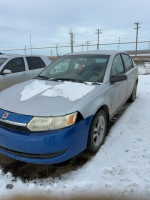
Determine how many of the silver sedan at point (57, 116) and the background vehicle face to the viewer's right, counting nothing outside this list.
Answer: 0

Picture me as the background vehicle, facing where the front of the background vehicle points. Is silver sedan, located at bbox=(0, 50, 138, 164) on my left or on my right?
on my left

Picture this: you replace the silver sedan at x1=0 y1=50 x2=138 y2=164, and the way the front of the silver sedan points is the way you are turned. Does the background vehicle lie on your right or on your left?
on your right

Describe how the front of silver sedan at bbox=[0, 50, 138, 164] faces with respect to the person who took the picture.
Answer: facing the viewer and to the left of the viewer

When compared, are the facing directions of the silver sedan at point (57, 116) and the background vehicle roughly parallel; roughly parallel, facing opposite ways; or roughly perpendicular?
roughly parallel
